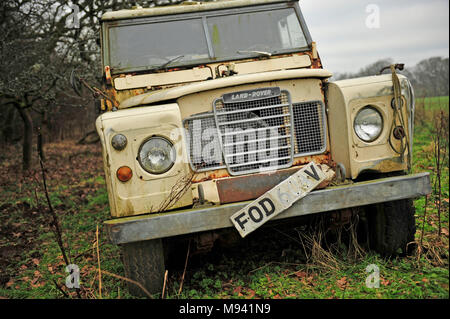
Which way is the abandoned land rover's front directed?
toward the camera

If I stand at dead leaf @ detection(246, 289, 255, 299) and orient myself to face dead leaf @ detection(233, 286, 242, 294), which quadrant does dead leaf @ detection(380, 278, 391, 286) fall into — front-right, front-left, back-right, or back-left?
back-right
